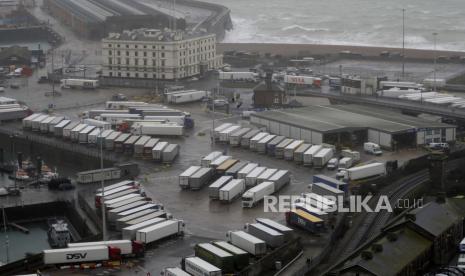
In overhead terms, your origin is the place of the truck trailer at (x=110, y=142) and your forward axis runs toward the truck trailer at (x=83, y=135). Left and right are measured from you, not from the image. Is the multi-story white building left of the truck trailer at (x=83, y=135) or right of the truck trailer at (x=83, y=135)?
right

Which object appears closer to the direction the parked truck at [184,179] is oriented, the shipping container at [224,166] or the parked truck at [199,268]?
the shipping container

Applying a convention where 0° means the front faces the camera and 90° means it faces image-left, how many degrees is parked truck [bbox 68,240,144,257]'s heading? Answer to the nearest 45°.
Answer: approximately 270°

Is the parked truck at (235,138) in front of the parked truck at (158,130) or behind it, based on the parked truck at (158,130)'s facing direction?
behind

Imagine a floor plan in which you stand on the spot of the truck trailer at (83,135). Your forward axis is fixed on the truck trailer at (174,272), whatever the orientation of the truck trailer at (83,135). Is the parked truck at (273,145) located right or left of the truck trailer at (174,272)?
left

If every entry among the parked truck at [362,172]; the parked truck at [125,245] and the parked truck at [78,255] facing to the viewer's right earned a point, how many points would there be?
2

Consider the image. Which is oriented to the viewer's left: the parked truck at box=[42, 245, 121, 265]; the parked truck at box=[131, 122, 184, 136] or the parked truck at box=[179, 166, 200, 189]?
the parked truck at box=[131, 122, 184, 136]

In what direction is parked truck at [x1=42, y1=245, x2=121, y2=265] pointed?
to the viewer's right

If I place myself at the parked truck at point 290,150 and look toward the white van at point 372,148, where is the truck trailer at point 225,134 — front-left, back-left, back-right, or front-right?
back-left

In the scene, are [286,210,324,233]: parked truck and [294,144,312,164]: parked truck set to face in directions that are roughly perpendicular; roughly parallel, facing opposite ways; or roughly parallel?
roughly perpendicular
